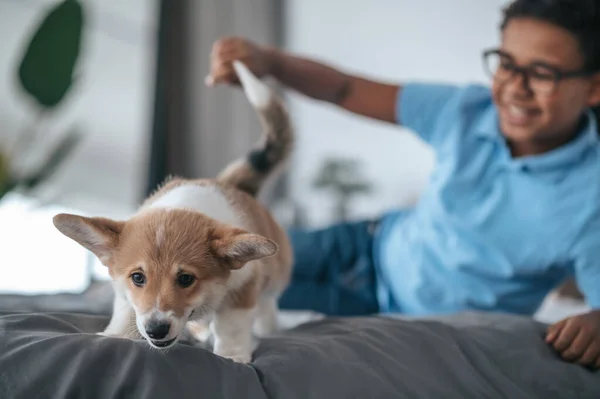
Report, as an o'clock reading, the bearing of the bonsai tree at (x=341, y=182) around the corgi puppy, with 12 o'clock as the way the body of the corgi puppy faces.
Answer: The bonsai tree is roughly at 5 o'clock from the corgi puppy.

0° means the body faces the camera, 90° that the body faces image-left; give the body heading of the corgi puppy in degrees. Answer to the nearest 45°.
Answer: approximately 45°

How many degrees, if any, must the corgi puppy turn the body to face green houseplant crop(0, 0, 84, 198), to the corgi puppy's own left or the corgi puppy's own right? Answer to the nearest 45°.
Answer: approximately 135° to the corgi puppy's own right

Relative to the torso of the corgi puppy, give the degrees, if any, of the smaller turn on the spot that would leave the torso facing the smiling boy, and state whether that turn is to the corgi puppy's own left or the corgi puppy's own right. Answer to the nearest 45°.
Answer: approximately 180°

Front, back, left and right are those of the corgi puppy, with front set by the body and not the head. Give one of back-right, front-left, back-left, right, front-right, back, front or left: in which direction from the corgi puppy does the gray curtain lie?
back-right
